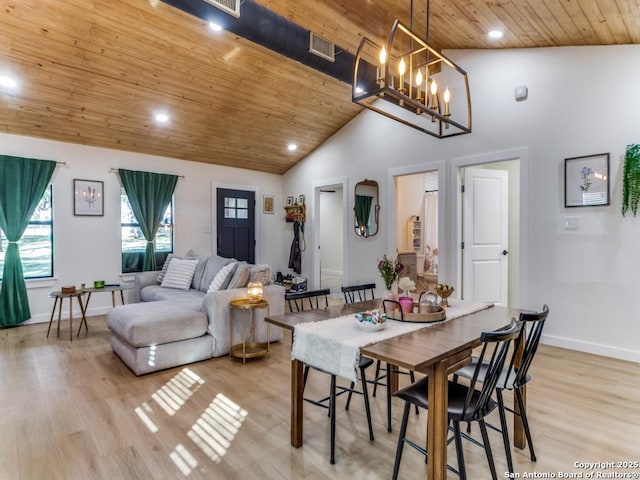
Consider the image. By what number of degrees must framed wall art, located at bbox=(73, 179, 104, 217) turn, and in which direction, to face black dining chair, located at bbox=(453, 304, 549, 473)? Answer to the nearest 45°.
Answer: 0° — it already faces it

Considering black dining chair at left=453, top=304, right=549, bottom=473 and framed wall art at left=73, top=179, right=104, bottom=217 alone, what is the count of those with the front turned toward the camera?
1

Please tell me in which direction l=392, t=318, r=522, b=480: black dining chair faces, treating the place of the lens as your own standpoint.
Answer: facing away from the viewer and to the left of the viewer

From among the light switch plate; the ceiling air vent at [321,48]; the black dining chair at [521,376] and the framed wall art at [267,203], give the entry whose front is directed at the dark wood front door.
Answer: the black dining chair

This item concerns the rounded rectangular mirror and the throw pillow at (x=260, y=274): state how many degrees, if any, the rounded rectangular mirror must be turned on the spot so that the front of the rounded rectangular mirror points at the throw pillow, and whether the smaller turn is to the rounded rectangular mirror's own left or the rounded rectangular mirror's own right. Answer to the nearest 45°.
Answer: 0° — it already faces it

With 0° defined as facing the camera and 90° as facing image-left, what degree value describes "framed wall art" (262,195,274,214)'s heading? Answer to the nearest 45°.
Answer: approximately 315°
